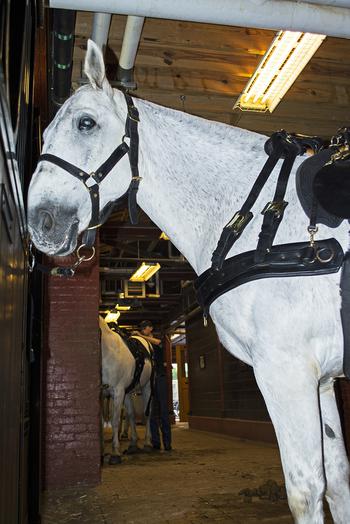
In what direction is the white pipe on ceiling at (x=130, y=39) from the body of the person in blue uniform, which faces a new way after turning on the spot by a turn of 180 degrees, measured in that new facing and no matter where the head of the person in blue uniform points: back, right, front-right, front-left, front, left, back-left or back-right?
right

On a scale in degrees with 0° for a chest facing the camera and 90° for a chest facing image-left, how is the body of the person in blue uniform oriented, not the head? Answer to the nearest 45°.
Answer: approximately 90°

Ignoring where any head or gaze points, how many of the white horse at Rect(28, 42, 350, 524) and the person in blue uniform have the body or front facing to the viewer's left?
2

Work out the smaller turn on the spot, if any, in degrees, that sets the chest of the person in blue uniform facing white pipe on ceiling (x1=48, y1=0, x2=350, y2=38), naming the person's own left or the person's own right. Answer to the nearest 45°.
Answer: approximately 90° to the person's own left

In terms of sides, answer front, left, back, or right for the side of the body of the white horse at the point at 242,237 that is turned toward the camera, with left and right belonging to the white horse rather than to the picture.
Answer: left
